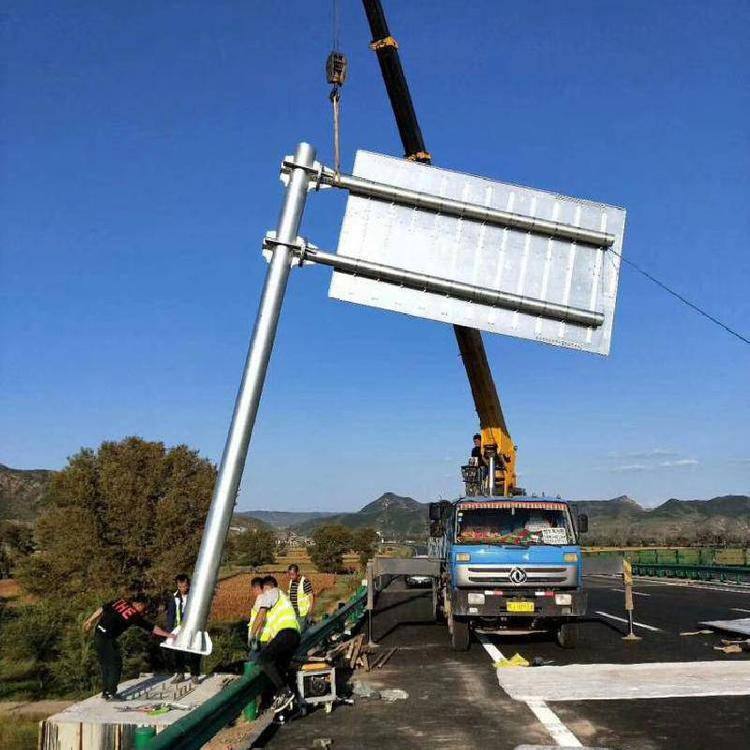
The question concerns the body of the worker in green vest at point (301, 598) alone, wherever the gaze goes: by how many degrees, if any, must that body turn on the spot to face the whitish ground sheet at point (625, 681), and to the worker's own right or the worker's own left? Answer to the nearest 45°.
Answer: approximately 90° to the worker's own left

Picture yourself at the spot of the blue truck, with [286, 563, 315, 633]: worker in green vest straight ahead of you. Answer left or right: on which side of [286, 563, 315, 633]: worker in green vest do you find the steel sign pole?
left

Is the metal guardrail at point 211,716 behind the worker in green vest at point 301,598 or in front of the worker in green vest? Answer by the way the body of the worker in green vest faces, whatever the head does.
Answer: in front

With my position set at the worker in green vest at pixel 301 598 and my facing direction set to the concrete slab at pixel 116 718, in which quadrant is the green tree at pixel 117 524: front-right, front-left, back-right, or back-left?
back-right

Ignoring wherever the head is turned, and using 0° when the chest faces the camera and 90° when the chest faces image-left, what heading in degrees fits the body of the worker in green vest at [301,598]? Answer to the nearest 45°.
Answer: approximately 45°

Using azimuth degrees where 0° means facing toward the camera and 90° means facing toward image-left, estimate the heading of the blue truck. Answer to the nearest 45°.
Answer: approximately 0°

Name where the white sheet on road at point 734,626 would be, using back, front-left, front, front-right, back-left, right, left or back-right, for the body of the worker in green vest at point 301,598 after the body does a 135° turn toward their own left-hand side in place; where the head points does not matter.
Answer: front

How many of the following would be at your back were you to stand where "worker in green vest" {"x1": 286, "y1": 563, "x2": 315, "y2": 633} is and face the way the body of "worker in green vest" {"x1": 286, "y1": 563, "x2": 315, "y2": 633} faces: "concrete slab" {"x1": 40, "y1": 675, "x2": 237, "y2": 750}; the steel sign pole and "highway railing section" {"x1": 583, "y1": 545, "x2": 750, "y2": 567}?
1

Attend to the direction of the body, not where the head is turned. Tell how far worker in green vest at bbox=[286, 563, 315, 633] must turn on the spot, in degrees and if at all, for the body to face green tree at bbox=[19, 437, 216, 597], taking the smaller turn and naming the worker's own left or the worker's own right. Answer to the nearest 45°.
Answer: approximately 135° to the worker's own right

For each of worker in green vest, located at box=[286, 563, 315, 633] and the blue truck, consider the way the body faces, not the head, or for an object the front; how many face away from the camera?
0

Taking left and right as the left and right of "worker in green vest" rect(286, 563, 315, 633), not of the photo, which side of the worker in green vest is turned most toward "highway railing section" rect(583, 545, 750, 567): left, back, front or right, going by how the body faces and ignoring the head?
back

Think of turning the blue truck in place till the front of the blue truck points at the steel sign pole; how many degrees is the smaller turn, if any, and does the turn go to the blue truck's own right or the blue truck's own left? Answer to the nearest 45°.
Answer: approximately 45° to the blue truck's own right

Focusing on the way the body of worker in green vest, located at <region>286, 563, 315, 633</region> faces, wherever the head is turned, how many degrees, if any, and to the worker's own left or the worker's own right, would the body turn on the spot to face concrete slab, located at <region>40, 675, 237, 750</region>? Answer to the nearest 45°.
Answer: approximately 45° to the worker's own right
